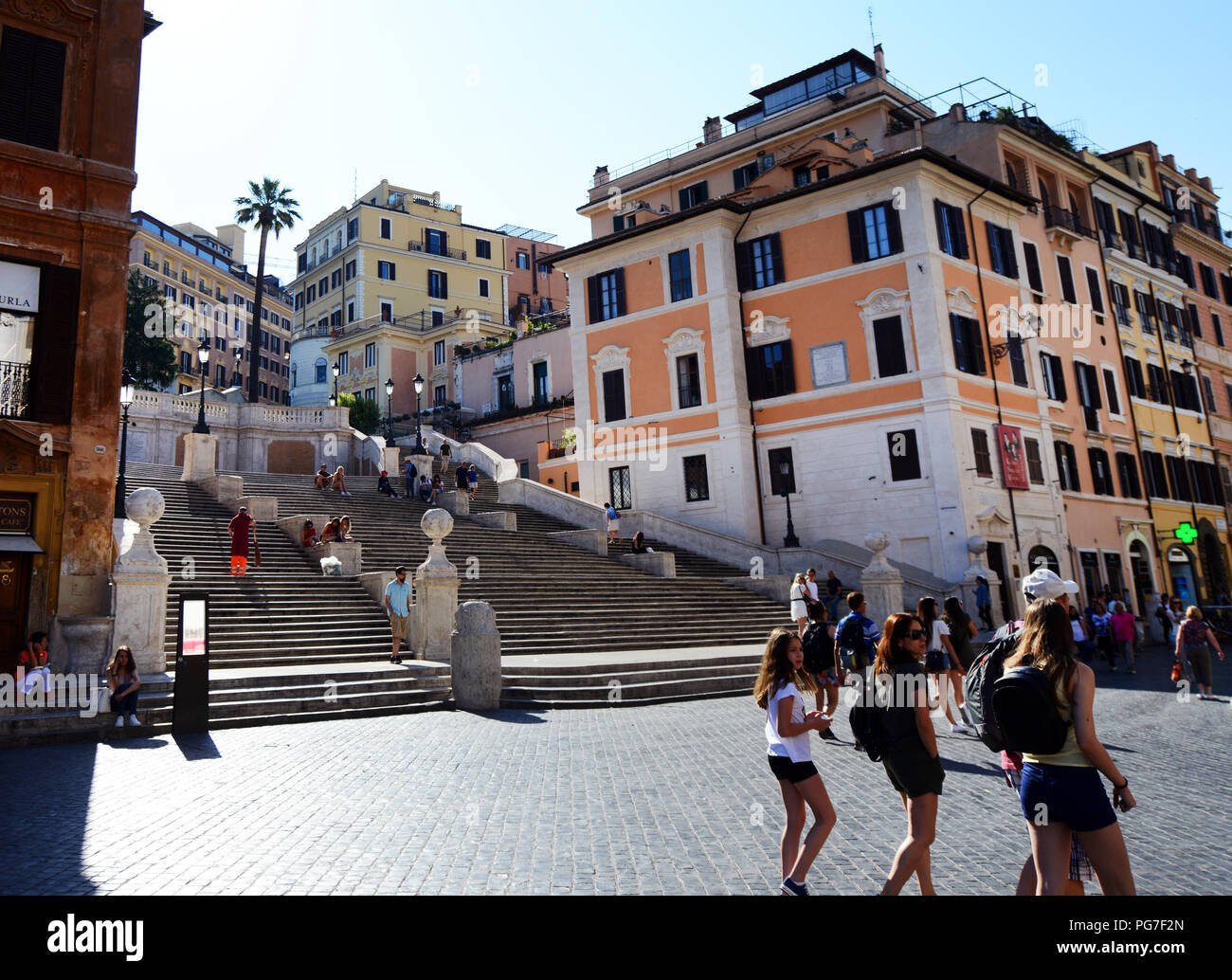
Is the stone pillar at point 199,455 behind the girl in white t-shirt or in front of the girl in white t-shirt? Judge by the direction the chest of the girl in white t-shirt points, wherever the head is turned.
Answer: behind

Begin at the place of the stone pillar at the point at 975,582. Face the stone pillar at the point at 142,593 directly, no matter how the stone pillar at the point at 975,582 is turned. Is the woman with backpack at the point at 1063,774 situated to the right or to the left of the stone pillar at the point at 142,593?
left

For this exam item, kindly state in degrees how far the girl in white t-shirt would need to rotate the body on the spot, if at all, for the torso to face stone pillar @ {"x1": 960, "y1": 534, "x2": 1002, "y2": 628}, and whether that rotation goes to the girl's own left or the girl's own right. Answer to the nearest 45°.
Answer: approximately 90° to the girl's own left

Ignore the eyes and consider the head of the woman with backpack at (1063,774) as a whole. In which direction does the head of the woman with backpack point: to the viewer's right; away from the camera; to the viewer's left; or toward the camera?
away from the camera
